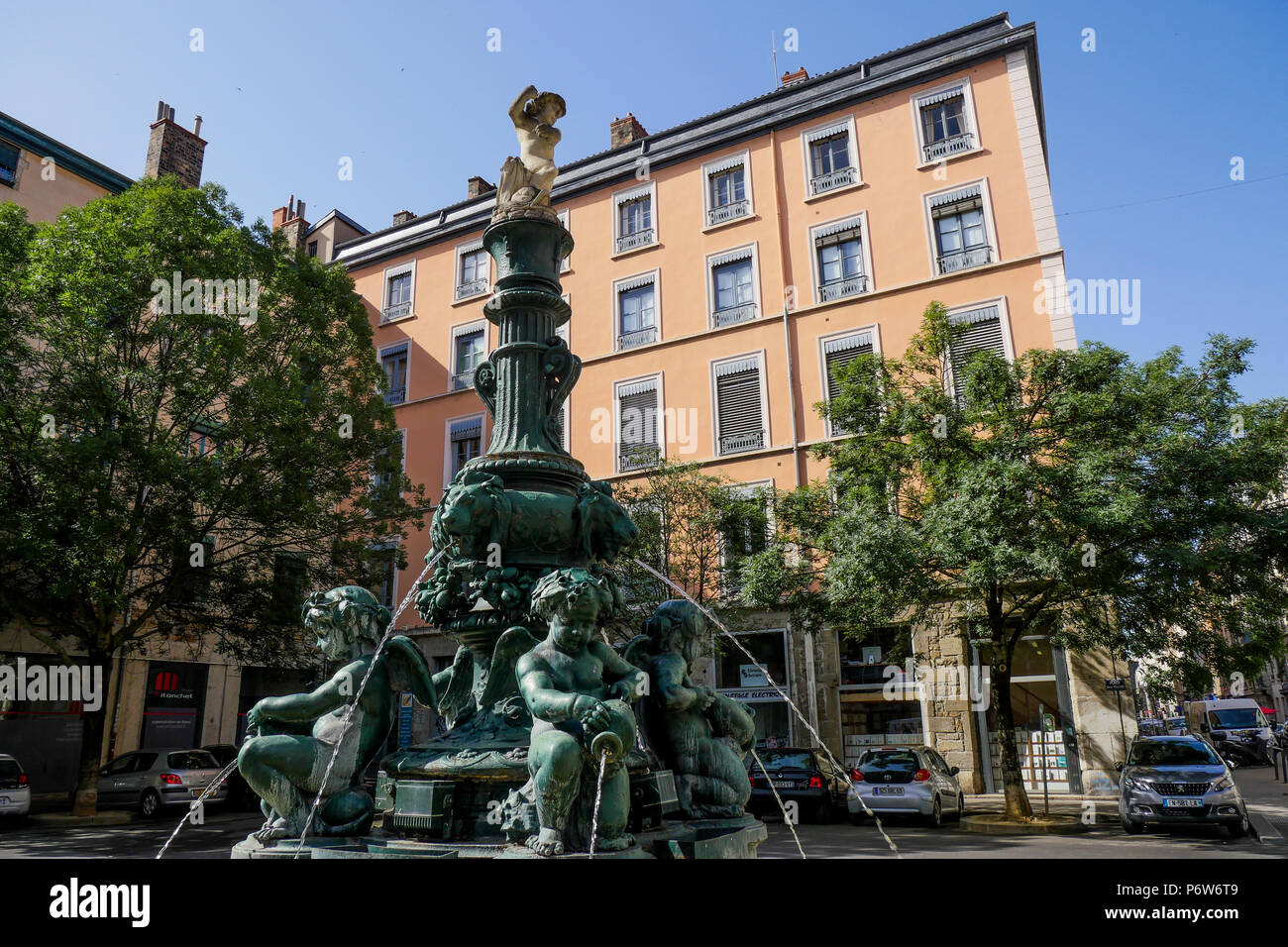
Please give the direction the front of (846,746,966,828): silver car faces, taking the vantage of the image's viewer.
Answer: facing away from the viewer and to the right of the viewer

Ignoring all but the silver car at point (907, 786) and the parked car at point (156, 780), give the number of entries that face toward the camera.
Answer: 0

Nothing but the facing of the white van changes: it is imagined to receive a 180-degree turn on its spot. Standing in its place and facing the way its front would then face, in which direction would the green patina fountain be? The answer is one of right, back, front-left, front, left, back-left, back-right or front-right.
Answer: back-left

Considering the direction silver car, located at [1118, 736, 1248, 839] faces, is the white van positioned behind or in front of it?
behind

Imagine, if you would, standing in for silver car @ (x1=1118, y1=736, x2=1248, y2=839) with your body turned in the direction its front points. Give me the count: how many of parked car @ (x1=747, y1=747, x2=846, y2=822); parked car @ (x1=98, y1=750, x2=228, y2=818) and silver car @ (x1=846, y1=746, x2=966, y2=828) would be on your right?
3

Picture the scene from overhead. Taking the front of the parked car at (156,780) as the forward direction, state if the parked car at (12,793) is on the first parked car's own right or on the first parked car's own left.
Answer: on the first parked car's own left

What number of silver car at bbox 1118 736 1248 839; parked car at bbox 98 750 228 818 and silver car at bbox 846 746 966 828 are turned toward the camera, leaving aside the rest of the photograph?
1

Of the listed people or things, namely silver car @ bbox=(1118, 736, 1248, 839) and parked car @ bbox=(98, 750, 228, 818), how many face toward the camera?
1

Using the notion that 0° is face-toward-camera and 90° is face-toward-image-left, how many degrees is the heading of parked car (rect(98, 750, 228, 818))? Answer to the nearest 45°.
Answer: approximately 135°

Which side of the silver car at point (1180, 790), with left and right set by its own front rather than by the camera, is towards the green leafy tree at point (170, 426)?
right

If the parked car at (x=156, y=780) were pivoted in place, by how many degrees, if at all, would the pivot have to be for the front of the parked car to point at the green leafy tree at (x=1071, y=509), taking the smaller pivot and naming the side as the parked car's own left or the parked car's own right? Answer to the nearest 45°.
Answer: approximately 180°

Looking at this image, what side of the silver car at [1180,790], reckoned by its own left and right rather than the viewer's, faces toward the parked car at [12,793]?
right
